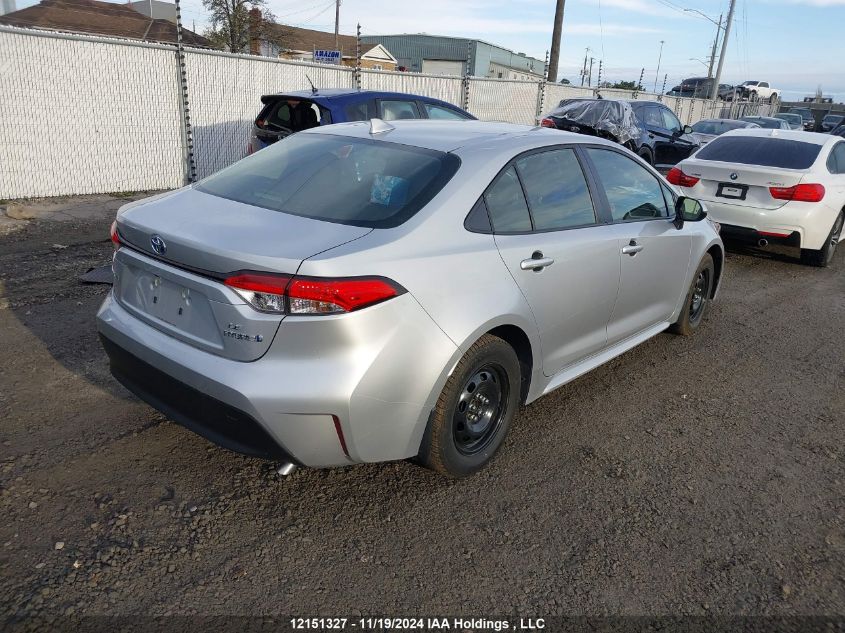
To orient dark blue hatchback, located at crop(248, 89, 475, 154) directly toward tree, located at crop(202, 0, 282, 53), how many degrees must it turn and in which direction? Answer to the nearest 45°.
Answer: approximately 45° to its left

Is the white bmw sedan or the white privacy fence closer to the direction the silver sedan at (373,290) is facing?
the white bmw sedan

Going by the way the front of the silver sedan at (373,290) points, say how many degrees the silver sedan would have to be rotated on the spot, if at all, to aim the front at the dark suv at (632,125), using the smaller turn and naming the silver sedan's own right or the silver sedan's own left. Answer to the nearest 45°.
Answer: approximately 45° to the silver sedan's own left

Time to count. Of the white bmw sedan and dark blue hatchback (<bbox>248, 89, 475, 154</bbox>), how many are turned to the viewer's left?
0

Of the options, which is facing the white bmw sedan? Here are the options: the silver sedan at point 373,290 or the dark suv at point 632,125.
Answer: the silver sedan

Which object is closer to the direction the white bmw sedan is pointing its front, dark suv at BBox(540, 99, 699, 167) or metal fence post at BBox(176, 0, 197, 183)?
the dark suv

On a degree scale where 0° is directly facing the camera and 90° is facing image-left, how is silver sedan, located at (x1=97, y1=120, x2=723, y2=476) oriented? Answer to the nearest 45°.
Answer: approximately 225°

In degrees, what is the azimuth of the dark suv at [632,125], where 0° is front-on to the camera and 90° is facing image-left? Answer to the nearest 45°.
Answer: approximately 225°

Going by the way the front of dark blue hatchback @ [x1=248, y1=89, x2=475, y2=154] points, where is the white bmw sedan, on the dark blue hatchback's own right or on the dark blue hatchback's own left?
on the dark blue hatchback's own right

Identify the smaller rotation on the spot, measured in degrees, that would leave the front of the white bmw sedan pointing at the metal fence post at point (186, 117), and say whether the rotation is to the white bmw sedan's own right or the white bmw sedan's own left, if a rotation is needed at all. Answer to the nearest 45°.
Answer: approximately 135° to the white bmw sedan's own left
